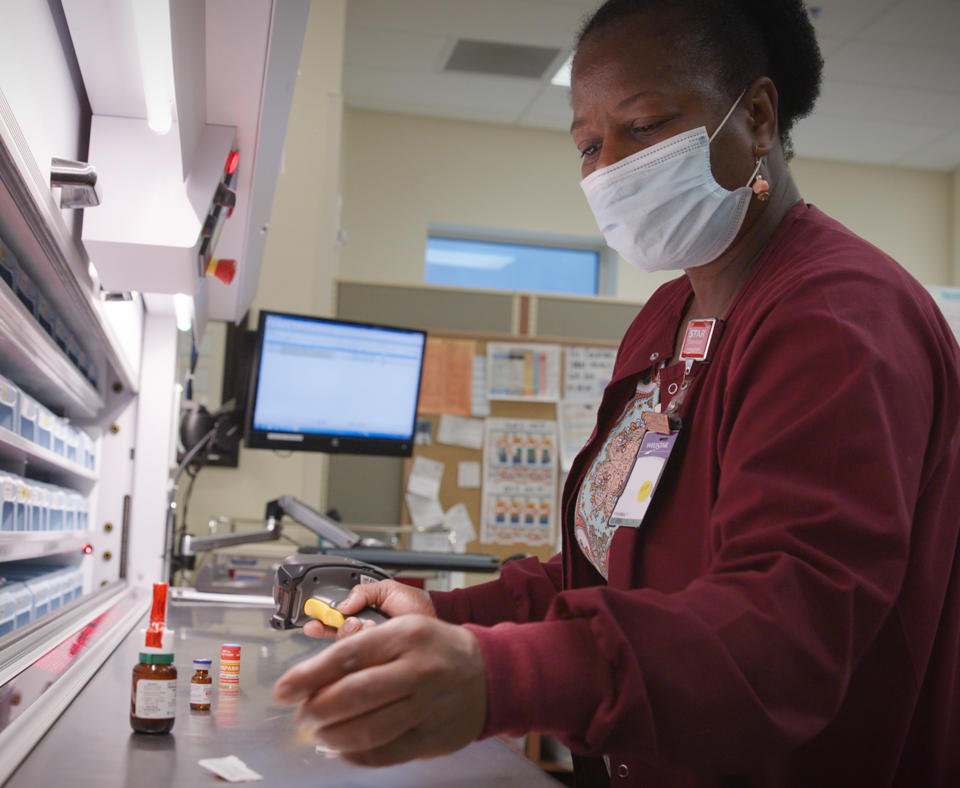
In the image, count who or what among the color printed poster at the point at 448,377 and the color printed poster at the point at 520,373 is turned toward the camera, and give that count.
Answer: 2

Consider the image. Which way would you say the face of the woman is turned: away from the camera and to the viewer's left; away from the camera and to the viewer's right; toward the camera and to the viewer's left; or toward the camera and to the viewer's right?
toward the camera and to the viewer's left

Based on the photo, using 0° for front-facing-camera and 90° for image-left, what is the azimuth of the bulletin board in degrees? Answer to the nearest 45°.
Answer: approximately 0°

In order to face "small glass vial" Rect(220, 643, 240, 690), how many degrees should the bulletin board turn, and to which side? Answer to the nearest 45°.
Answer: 0° — it already faces it

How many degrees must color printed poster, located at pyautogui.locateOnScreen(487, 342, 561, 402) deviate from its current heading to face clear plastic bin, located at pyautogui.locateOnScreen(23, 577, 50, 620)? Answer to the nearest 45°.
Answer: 0° — it already faces it

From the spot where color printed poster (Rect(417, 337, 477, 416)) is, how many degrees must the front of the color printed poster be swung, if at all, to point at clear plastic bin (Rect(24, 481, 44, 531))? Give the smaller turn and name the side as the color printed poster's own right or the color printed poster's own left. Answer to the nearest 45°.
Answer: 0° — it already faces it
